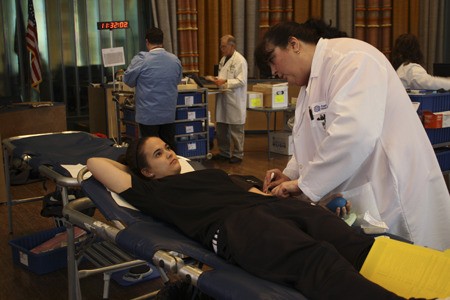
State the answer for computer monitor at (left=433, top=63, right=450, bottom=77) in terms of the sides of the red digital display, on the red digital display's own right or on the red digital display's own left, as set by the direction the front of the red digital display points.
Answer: on the red digital display's own left

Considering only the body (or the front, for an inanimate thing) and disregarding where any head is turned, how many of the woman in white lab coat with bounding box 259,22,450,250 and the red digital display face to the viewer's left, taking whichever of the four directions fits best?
1

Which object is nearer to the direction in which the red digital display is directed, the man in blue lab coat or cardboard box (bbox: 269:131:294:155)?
the man in blue lab coat

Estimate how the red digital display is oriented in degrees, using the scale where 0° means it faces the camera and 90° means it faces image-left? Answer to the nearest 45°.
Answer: approximately 0°

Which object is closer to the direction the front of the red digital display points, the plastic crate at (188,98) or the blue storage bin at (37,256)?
the blue storage bin

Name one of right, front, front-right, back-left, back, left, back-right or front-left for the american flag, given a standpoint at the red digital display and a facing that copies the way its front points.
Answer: back-right

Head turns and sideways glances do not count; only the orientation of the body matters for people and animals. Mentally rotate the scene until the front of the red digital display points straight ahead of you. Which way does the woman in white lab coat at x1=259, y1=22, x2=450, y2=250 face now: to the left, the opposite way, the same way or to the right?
to the right

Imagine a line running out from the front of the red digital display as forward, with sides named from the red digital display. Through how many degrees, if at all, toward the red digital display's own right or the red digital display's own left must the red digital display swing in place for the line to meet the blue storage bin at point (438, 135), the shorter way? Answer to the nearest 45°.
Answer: approximately 45° to the red digital display's own left

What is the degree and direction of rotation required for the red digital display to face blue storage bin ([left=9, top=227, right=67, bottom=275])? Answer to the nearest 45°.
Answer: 0° — it already faces it

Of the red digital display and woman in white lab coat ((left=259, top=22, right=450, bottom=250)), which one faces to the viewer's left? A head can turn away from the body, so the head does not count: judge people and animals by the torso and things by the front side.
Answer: the woman in white lab coat

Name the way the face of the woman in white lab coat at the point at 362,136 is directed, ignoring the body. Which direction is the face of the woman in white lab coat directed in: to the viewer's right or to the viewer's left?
to the viewer's left

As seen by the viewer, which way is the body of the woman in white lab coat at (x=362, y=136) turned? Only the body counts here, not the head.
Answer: to the viewer's left
